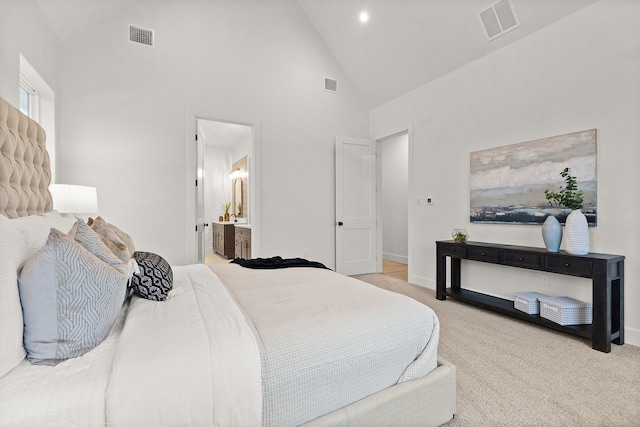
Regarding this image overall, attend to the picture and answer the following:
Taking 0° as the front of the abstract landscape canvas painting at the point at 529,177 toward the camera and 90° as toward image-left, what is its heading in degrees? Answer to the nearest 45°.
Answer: approximately 45°

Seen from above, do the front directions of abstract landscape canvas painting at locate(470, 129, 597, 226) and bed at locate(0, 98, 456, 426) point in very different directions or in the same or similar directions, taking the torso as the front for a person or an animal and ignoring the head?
very different directions

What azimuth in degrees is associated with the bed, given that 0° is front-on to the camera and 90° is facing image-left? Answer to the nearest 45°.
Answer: approximately 270°

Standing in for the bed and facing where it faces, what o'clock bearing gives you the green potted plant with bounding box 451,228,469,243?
The green potted plant is roughly at 11 o'clock from the bed.

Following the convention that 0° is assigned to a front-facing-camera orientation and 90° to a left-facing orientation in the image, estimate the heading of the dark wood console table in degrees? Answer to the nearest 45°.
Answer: approximately 45°
